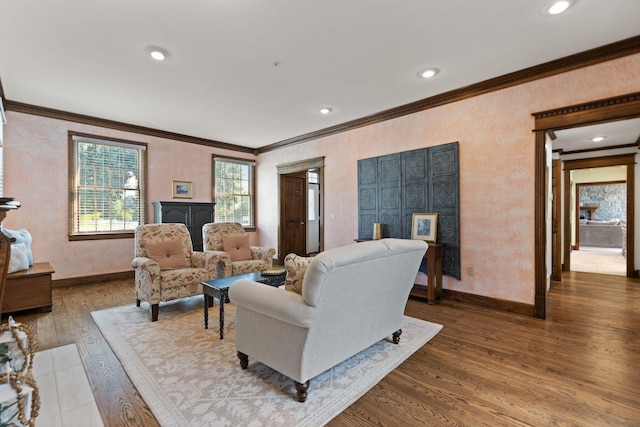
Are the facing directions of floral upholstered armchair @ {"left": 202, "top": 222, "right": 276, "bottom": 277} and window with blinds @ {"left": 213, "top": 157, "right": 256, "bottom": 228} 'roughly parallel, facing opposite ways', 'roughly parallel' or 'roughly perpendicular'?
roughly parallel

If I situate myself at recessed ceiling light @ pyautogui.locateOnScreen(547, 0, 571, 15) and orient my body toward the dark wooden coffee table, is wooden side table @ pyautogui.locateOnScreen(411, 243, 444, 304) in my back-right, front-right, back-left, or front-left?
front-right

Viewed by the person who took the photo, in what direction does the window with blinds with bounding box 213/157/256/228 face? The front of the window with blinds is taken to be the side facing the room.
facing the viewer and to the right of the viewer

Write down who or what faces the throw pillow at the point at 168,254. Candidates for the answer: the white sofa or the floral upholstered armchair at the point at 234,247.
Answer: the white sofa

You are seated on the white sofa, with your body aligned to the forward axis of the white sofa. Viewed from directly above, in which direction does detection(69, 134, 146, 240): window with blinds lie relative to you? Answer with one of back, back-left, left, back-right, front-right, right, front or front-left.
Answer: front

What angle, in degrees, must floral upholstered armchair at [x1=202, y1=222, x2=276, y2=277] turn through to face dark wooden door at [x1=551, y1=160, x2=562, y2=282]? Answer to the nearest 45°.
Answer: approximately 45° to its left

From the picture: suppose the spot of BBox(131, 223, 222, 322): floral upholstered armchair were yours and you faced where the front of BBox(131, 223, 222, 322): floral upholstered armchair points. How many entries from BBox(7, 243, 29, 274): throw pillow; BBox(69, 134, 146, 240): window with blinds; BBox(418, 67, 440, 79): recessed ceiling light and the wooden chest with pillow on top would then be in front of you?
1

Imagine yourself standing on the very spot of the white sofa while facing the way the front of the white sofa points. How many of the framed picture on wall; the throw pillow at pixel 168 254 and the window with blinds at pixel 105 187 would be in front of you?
3

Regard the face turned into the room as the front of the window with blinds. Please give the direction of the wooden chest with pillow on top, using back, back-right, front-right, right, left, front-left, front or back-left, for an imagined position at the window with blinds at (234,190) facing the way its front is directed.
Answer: right

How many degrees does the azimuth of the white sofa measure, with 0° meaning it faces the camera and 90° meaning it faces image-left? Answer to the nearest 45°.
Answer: approximately 135°

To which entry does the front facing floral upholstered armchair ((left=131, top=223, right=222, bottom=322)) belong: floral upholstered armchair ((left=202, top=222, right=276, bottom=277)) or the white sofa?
the white sofa

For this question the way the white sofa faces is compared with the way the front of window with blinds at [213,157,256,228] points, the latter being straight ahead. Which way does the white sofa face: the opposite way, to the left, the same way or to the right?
the opposite way

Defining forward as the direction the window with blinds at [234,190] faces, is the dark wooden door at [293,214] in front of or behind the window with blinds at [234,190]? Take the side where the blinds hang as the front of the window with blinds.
in front

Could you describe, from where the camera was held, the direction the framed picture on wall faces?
facing the viewer

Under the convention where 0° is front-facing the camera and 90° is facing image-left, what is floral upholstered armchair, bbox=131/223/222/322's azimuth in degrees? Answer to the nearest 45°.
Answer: approximately 315°

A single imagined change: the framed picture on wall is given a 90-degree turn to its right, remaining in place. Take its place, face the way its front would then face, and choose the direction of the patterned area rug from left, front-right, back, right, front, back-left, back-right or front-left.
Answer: left

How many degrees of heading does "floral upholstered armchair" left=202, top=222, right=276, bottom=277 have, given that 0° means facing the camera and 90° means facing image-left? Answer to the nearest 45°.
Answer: approximately 315°

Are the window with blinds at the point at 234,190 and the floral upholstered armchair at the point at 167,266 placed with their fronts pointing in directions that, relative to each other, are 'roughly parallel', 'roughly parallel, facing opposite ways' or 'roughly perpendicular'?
roughly parallel
